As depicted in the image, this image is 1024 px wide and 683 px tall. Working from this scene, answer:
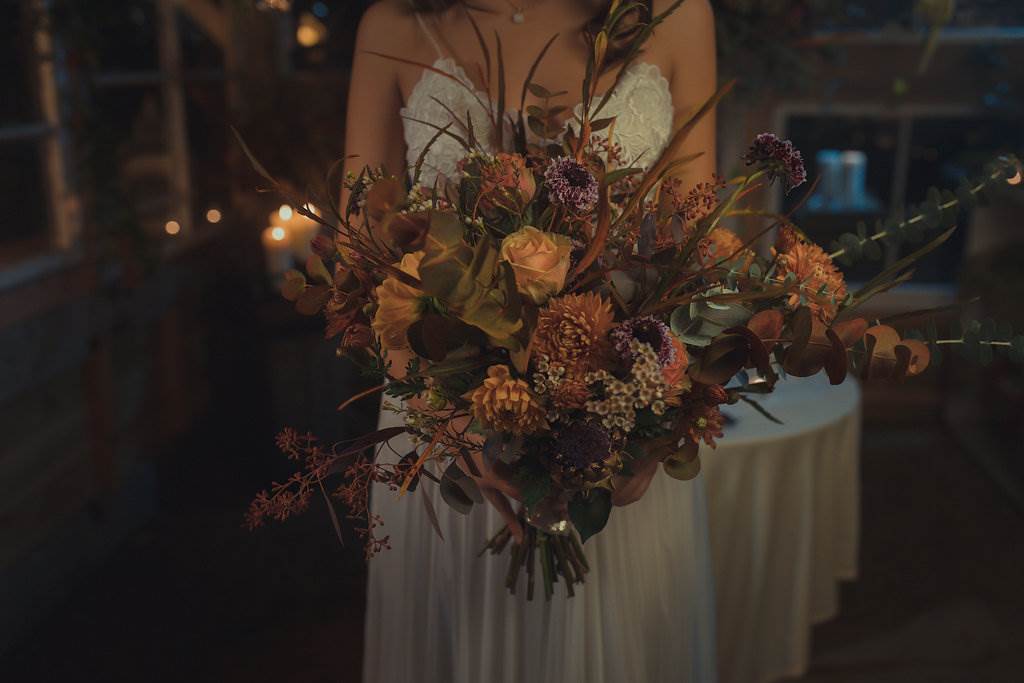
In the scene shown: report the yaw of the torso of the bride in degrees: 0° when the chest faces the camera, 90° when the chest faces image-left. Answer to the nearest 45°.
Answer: approximately 0°

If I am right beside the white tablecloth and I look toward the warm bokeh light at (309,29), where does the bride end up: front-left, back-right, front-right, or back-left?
back-left

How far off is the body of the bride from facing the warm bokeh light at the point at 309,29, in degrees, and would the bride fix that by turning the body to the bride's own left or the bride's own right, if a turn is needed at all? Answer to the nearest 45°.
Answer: approximately 180°

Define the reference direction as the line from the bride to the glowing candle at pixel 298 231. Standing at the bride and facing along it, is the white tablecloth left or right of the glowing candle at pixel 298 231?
right

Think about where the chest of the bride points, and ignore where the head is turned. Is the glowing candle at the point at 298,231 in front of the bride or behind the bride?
behind

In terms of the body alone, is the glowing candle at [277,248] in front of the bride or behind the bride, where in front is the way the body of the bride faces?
behind

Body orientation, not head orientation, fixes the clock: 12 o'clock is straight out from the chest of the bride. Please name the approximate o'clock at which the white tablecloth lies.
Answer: The white tablecloth is roughly at 7 o'clock from the bride.
